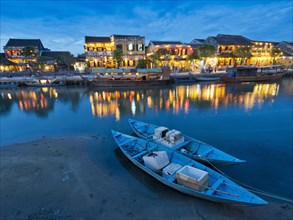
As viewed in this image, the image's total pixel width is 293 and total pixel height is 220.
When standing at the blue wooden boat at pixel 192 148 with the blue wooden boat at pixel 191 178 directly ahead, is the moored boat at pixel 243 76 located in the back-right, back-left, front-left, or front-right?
back-left

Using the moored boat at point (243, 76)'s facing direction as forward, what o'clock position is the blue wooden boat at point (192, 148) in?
The blue wooden boat is roughly at 3 o'clock from the moored boat.

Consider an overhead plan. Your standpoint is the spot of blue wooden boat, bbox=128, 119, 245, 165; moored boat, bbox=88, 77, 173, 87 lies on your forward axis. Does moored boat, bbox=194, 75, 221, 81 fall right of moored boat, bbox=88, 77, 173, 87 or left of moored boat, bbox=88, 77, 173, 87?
right

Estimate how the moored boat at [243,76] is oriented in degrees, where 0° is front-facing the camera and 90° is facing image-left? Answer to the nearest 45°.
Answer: approximately 270°
